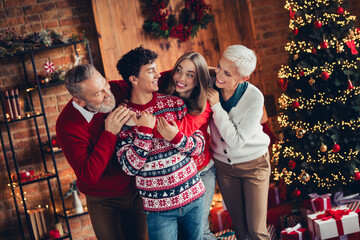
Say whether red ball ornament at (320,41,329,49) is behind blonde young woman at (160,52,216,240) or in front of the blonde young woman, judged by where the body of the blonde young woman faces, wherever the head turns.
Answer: behind

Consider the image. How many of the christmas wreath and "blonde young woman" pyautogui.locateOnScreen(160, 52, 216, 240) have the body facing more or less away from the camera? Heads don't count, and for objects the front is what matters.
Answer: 0

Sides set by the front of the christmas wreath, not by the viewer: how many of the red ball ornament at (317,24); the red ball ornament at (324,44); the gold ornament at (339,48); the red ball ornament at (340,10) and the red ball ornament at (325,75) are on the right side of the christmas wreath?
0

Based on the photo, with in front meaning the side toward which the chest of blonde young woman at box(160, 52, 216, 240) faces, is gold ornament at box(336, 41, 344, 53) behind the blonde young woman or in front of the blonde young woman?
behind

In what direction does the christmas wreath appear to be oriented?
toward the camera
